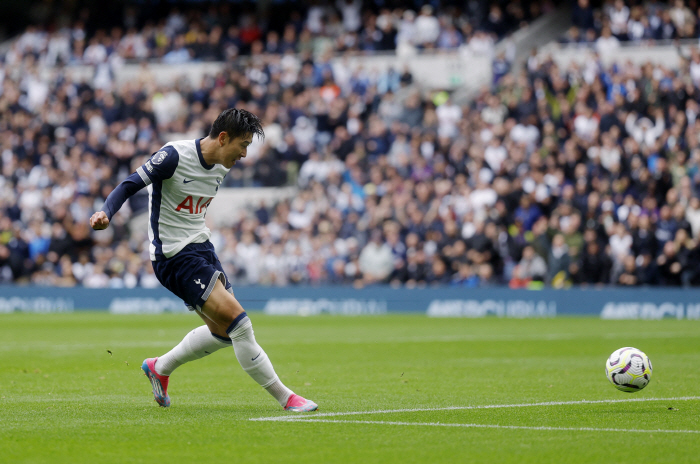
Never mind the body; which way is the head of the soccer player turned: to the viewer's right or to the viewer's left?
to the viewer's right

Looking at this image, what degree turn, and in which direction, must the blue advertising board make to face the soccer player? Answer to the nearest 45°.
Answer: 0° — it already faces them

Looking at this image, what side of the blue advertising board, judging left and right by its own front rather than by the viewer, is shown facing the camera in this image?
front

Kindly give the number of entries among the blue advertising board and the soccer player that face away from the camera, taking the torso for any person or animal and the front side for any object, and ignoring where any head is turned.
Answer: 0

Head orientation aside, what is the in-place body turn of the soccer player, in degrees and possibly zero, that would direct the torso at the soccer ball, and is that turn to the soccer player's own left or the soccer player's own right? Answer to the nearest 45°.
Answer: approximately 45° to the soccer player's own left

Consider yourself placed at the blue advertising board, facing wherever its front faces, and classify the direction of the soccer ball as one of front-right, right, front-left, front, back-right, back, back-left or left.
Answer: front

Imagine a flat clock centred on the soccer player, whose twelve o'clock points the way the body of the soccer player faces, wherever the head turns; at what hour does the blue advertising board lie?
The blue advertising board is roughly at 8 o'clock from the soccer player.

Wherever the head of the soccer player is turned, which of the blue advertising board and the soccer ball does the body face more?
the soccer ball

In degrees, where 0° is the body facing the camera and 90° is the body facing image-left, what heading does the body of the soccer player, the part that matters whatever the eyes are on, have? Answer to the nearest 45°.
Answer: approximately 315°
